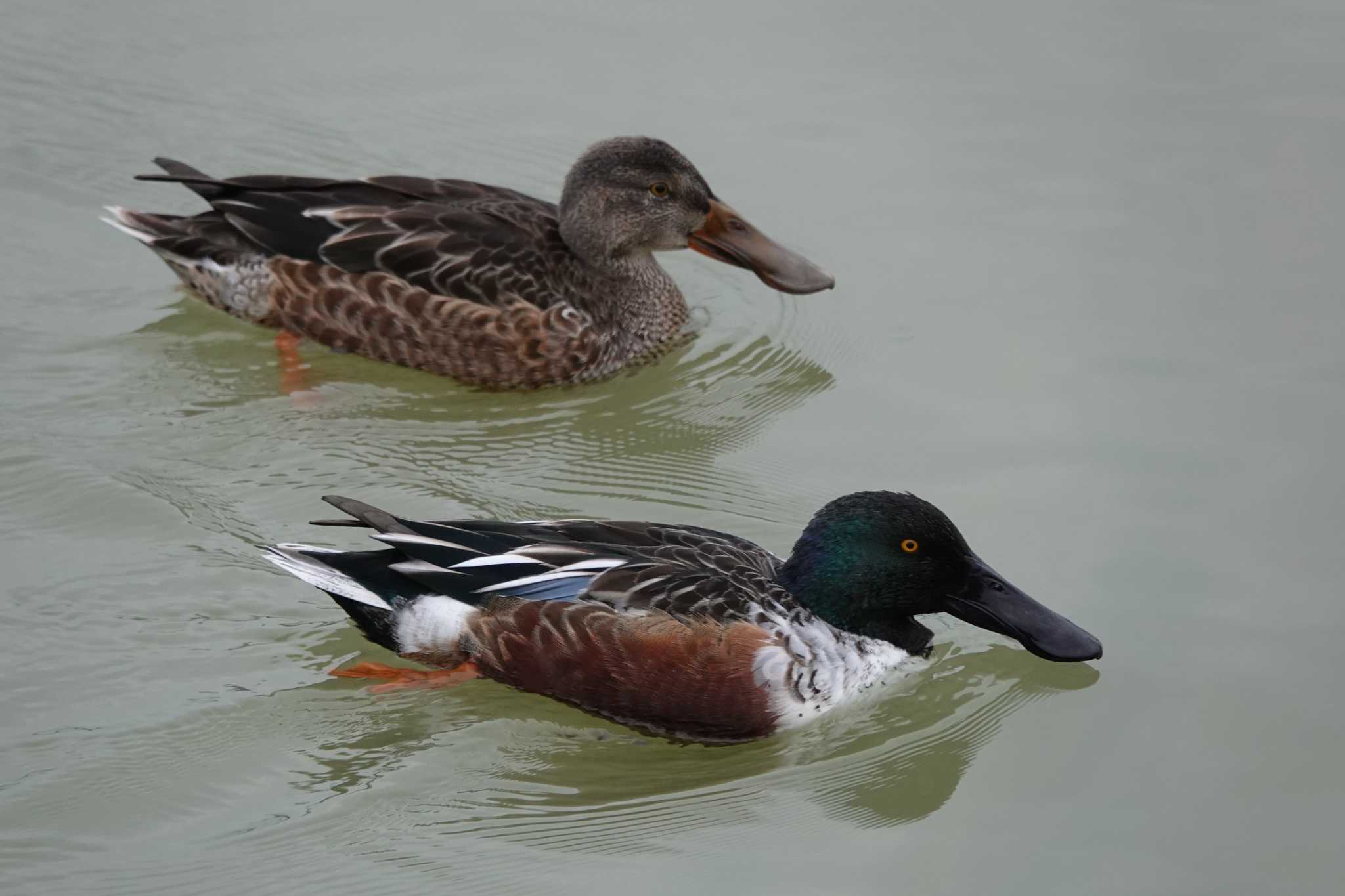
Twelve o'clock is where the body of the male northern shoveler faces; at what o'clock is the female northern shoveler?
The female northern shoveler is roughly at 8 o'clock from the male northern shoveler.

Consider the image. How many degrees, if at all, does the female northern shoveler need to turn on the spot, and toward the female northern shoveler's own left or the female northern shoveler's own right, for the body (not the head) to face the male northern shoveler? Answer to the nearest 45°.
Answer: approximately 90° to the female northern shoveler's own right

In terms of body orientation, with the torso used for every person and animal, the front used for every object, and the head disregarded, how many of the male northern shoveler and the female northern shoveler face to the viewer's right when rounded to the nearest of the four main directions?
2

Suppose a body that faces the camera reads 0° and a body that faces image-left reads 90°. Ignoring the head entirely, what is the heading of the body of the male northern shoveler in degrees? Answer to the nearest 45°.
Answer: approximately 270°

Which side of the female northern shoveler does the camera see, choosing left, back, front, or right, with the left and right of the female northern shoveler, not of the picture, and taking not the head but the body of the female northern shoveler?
right
